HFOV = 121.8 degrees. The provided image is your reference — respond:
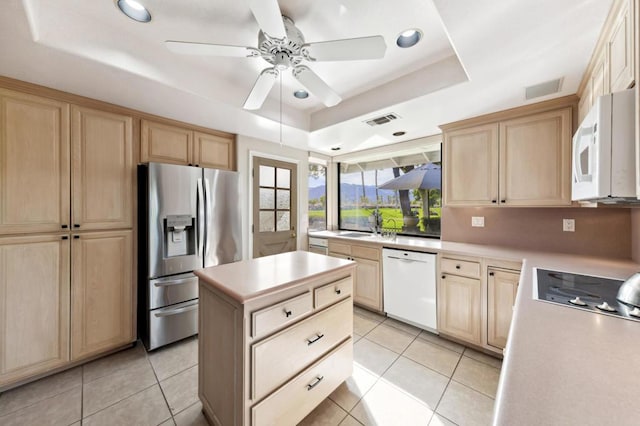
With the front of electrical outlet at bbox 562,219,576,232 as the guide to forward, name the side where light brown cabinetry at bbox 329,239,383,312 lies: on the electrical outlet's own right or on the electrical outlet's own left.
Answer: on the electrical outlet's own right

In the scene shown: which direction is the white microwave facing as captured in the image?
to the viewer's left

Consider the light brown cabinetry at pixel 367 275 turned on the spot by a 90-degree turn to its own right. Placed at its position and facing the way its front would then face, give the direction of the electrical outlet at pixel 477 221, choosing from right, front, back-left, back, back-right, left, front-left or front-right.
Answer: back-right

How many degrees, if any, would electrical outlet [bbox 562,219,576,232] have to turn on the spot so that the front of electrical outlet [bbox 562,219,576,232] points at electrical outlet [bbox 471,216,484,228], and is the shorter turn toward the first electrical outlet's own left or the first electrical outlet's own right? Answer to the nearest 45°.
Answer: approximately 90° to the first electrical outlet's own right

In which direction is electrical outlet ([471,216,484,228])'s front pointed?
toward the camera

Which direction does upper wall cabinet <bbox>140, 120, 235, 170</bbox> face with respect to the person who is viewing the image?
facing the viewer and to the right of the viewer
